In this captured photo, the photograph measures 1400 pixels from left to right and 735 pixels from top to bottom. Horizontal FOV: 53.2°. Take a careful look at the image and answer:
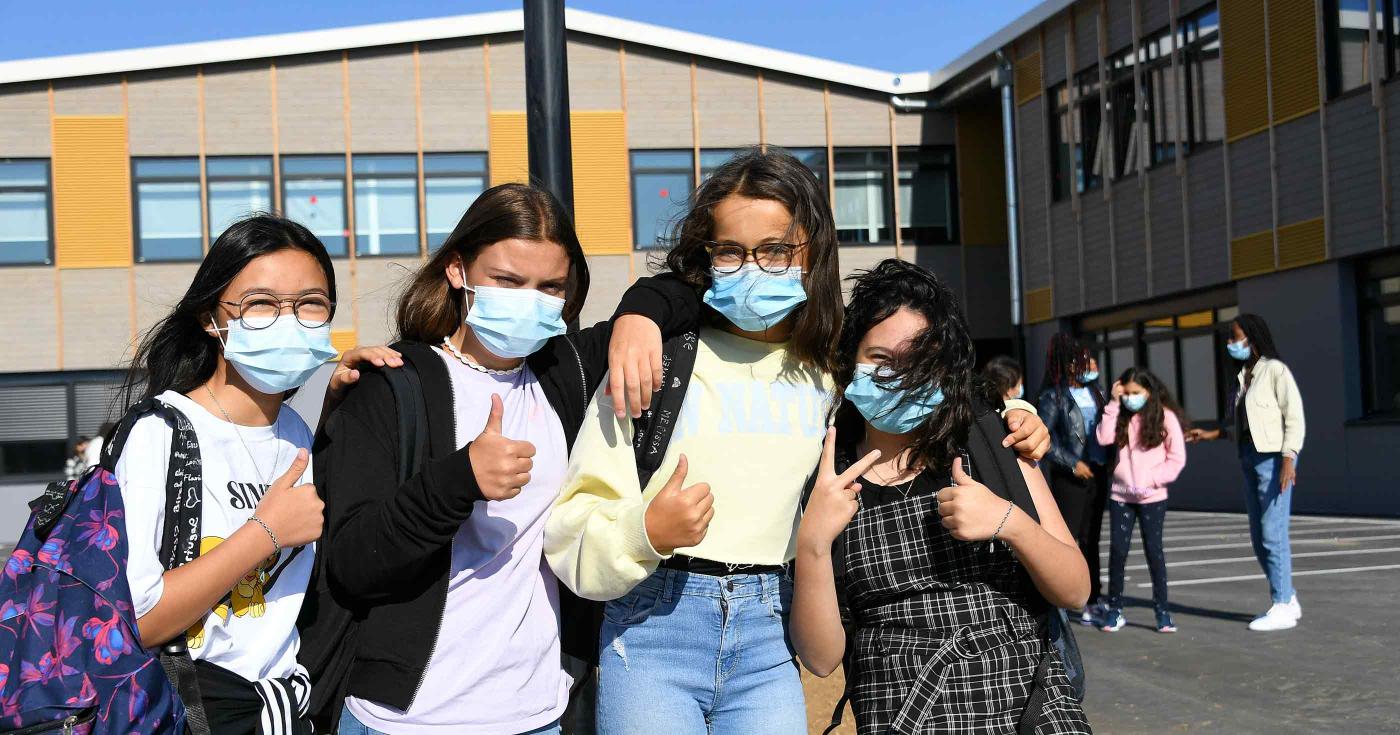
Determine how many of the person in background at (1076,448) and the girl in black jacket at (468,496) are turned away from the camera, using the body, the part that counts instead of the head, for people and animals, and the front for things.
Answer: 0

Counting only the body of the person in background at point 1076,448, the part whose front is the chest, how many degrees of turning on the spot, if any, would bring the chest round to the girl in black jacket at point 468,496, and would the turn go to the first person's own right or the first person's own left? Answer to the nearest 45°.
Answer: approximately 45° to the first person's own right

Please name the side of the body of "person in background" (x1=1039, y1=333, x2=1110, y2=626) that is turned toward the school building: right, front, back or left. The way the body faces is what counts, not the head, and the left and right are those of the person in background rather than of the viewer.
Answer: back

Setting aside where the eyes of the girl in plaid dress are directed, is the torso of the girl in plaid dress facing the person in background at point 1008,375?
no

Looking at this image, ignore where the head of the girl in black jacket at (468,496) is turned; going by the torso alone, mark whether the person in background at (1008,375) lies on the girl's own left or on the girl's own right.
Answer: on the girl's own left

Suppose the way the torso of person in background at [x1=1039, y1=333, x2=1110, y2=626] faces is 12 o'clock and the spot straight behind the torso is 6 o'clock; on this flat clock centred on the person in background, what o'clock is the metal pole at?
The metal pole is roughly at 2 o'clock from the person in background.

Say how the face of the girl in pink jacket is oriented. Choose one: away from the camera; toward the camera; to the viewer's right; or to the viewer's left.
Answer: toward the camera

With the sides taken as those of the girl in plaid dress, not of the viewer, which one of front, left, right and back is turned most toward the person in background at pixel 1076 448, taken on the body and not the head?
back

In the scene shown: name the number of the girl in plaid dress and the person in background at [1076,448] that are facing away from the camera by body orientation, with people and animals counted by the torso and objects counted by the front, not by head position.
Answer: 0

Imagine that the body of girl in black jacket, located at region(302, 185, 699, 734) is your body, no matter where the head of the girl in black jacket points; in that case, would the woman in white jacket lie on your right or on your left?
on your left

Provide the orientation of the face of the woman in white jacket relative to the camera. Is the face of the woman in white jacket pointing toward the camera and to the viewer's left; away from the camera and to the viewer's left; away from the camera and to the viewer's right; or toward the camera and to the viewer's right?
toward the camera and to the viewer's left

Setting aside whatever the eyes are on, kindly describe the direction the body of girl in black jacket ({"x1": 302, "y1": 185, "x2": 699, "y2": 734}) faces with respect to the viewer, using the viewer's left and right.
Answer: facing the viewer and to the right of the viewer

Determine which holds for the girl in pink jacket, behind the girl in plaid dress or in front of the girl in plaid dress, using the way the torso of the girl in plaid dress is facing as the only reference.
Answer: behind

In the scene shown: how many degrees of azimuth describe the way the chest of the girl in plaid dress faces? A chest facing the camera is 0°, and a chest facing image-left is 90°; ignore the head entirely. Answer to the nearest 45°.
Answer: approximately 0°

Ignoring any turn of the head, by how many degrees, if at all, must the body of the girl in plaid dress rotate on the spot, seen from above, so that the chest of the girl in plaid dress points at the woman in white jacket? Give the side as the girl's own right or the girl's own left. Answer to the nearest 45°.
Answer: approximately 180°

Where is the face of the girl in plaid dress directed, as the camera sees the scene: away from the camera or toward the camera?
toward the camera
